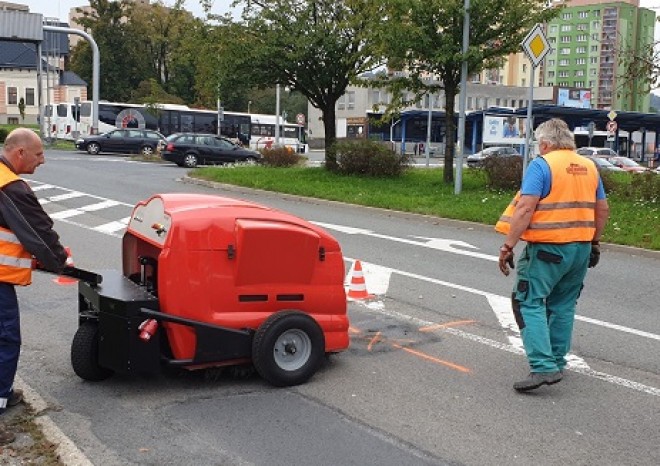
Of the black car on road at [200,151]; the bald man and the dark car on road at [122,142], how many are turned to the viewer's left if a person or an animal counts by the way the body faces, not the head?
1

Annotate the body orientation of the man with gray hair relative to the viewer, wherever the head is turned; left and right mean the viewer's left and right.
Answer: facing away from the viewer and to the left of the viewer

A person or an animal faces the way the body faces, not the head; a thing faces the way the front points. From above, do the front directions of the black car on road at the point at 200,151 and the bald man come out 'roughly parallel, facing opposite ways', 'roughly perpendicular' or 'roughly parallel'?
roughly parallel

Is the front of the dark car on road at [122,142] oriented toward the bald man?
no

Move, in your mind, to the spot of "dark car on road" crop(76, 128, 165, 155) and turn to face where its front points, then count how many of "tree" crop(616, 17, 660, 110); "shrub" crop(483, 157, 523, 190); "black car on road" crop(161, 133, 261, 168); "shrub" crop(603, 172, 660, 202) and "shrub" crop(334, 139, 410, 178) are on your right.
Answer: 0

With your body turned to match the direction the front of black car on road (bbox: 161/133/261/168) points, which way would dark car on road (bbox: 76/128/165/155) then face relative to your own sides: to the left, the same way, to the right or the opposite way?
the opposite way

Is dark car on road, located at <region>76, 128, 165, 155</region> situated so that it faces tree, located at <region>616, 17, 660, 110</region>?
no

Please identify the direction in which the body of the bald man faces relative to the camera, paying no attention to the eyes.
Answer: to the viewer's right

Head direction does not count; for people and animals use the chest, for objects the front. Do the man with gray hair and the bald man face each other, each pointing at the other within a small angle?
no

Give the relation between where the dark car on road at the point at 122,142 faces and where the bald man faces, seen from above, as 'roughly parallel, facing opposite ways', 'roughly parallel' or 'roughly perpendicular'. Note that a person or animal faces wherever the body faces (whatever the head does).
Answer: roughly parallel, facing opposite ways

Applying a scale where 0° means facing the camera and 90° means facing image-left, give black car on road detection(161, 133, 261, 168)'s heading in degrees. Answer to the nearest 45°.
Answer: approximately 270°

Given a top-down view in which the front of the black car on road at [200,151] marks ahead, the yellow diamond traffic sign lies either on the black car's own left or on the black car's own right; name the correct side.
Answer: on the black car's own right

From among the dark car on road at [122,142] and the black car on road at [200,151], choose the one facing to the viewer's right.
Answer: the black car on road at [200,151]

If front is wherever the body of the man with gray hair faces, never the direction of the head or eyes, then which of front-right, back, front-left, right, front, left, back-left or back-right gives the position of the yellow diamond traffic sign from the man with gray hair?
front-right

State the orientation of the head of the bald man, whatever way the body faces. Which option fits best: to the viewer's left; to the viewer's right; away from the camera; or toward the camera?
to the viewer's right

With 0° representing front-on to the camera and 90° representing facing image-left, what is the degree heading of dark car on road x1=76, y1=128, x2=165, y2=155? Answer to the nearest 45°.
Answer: approximately 90°

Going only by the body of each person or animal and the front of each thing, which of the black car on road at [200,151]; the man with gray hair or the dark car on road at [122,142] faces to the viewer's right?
the black car on road at [200,151]
